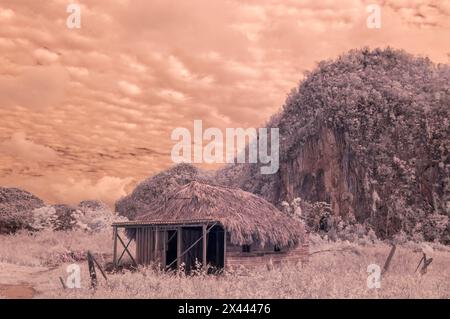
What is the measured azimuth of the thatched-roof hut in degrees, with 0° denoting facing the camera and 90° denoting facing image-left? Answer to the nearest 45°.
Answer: approximately 45°
